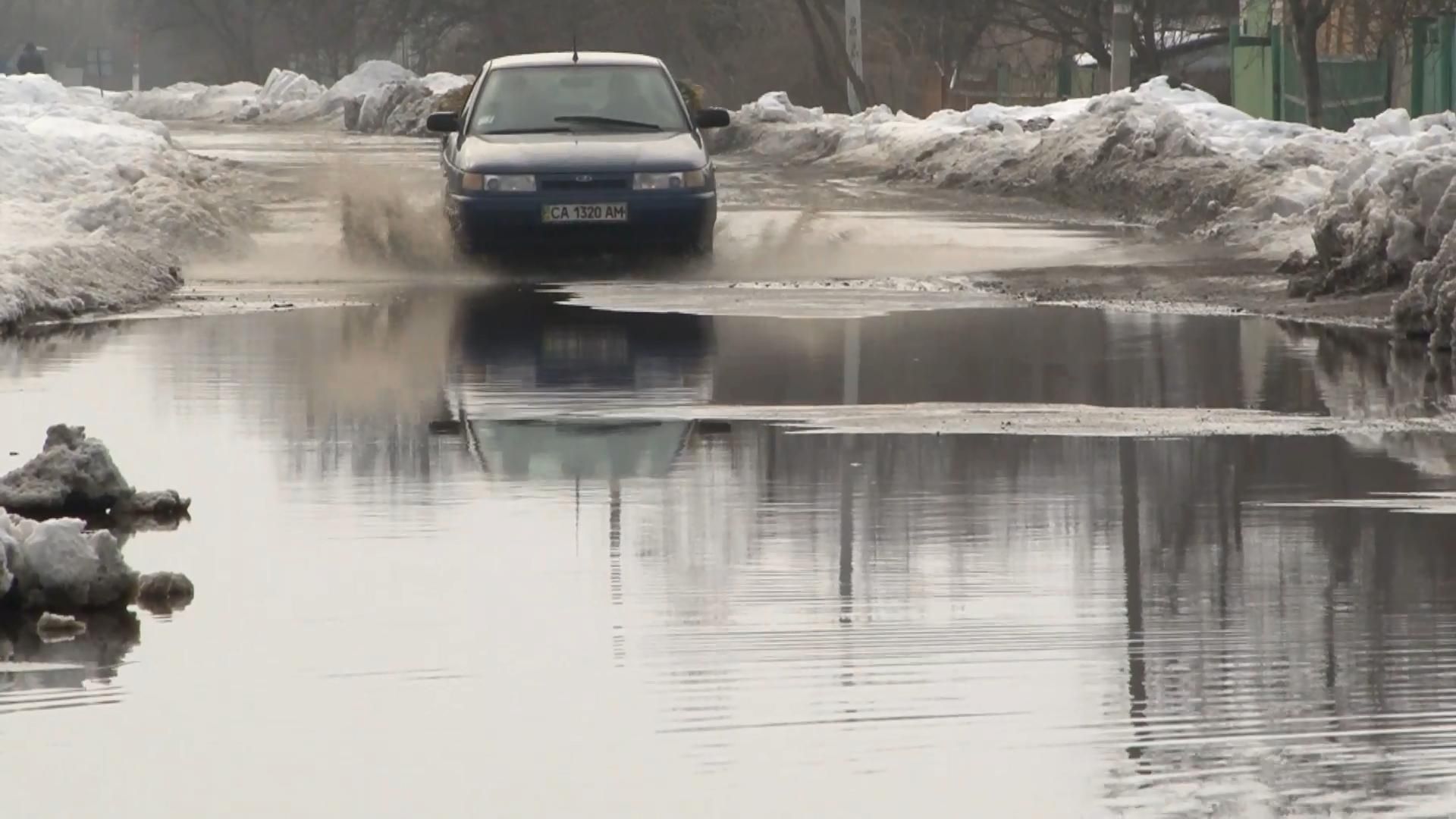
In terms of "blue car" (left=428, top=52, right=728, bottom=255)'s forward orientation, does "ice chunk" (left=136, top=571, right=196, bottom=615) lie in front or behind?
in front

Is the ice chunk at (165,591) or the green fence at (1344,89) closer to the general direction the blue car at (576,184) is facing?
the ice chunk

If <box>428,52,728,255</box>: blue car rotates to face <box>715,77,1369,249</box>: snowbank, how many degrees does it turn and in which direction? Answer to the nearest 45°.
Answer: approximately 135° to its left

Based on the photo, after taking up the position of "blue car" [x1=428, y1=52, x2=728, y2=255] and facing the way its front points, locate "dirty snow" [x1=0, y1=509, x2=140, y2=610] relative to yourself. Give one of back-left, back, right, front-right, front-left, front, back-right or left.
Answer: front

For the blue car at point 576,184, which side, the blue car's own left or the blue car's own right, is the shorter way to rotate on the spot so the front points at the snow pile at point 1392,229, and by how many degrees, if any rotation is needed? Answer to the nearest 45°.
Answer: approximately 45° to the blue car's own left

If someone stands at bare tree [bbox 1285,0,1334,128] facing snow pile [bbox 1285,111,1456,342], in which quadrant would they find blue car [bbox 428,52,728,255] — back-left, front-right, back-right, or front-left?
front-right

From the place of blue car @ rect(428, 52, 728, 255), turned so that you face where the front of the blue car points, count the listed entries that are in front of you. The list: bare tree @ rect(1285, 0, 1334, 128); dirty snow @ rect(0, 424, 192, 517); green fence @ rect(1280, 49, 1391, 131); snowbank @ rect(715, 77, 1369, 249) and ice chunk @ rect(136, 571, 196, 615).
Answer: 2

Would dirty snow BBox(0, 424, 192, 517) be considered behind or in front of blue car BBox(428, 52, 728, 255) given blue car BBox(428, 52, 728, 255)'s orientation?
in front

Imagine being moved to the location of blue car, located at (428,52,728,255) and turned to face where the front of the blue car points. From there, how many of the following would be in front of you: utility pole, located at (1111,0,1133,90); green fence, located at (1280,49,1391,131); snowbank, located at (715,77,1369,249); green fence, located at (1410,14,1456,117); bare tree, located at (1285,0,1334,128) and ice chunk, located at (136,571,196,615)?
1

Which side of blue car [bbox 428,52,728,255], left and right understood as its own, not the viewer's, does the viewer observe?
front

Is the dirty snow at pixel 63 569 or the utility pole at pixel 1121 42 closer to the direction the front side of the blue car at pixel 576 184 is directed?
the dirty snow

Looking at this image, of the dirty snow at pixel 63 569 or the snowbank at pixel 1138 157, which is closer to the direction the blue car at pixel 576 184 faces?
the dirty snow
